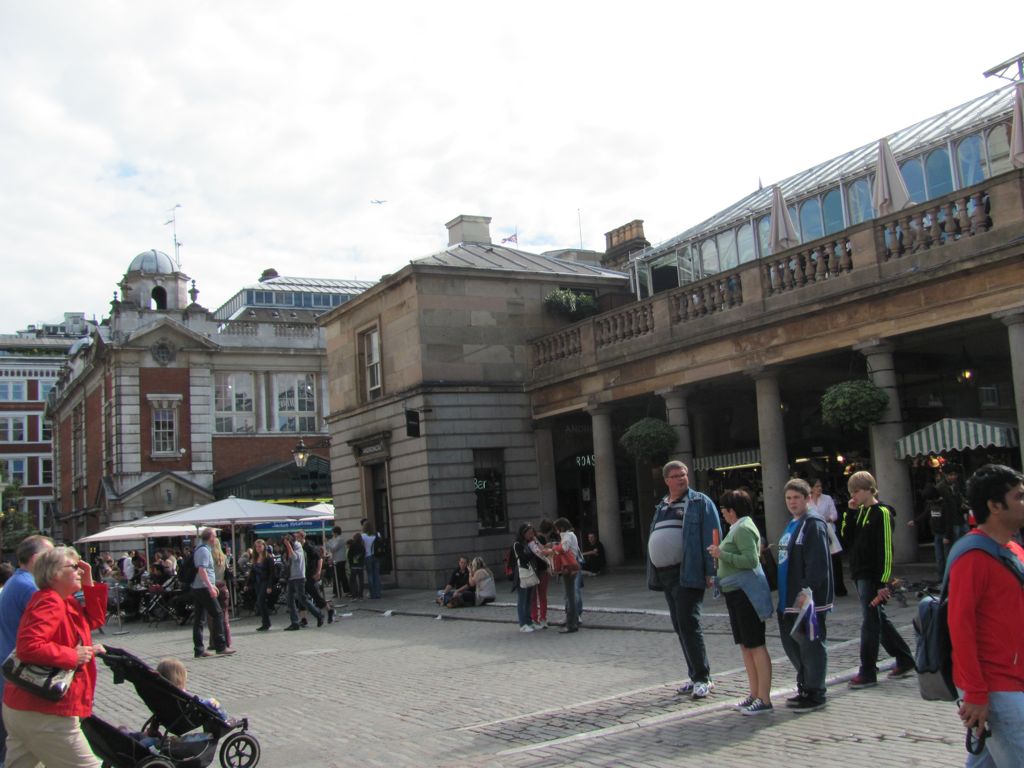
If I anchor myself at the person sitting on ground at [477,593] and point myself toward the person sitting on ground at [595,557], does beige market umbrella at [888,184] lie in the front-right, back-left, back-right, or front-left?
front-right

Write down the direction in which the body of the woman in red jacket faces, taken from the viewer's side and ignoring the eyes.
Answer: to the viewer's right

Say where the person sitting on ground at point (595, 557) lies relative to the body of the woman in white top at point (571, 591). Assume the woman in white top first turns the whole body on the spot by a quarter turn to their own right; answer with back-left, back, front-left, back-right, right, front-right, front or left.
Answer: front

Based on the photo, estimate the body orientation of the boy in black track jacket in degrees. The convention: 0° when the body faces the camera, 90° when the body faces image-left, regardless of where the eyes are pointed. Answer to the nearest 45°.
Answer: approximately 45°

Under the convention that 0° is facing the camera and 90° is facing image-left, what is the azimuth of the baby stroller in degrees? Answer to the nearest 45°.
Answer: approximately 270°

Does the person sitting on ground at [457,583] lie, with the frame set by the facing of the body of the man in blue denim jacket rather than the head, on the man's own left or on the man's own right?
on the man's own right

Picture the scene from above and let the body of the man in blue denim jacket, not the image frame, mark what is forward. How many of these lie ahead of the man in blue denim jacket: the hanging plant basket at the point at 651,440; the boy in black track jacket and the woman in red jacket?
1

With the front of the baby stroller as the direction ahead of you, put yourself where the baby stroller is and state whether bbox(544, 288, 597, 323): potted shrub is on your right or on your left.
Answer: on your left

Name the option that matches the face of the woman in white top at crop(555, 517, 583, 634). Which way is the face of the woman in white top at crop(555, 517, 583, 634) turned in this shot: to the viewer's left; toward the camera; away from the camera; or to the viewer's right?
to the viewer's left

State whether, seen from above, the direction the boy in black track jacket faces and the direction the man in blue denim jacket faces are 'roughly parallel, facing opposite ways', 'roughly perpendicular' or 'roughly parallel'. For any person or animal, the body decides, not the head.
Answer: roughly parallel

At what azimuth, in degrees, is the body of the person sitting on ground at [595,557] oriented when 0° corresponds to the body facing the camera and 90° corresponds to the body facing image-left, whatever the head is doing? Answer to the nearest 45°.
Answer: approximately 45°
